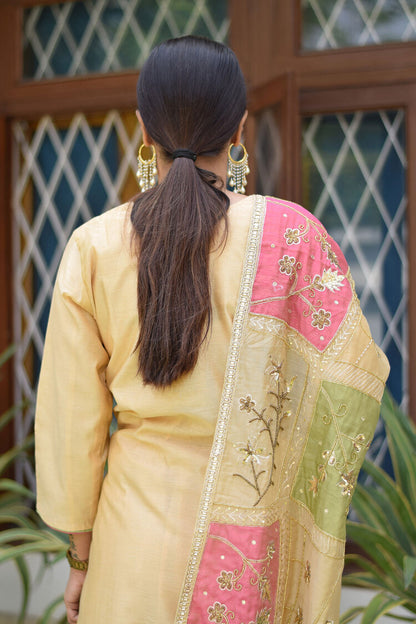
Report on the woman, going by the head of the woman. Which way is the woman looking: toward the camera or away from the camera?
away from the camera

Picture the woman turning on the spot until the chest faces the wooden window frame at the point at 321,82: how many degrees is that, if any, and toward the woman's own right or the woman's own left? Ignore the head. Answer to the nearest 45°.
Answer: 0° — they already face it

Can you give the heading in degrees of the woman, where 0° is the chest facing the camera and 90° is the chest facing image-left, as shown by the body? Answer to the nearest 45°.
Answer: approximately 180°

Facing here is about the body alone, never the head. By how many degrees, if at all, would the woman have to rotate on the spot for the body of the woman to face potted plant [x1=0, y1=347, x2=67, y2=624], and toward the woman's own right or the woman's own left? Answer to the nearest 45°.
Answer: approximately 45° to the woman's own left
